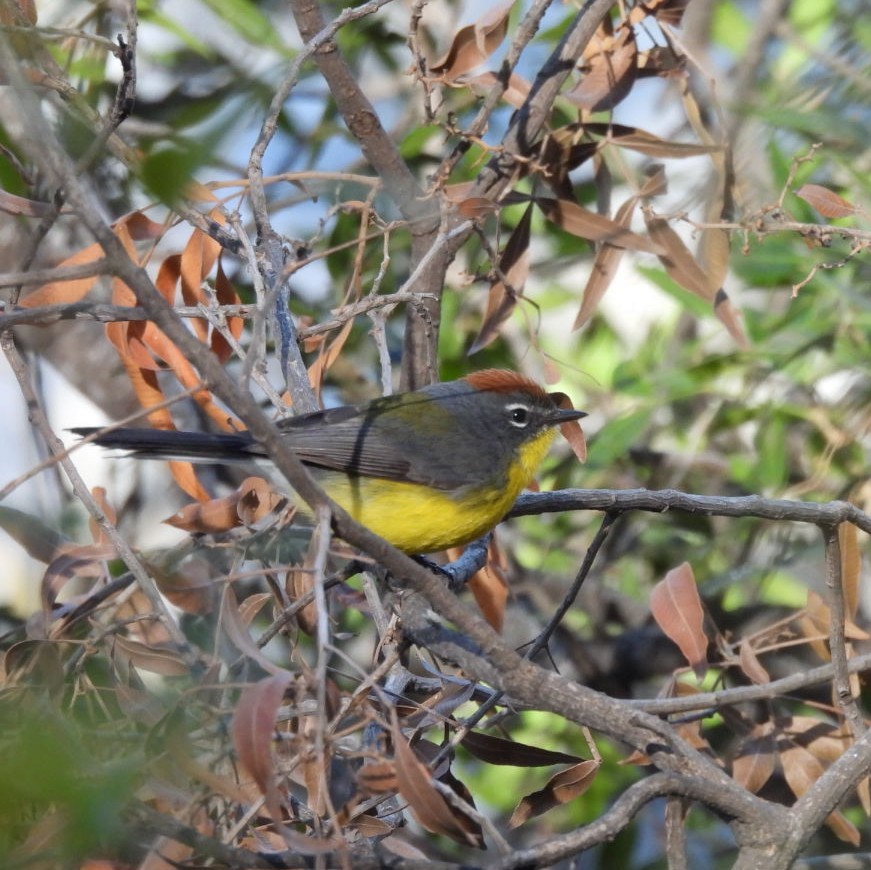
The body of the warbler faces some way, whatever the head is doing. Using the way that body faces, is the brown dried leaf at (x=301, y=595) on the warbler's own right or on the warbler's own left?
on the warbler's own right

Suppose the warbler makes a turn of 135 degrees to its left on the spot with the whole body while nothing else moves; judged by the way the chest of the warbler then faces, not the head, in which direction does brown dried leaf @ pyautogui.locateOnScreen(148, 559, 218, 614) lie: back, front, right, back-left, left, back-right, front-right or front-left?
left

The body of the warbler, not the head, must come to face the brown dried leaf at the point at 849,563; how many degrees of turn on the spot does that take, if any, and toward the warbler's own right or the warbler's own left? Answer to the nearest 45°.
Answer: approximately 45° to the warbler's own right

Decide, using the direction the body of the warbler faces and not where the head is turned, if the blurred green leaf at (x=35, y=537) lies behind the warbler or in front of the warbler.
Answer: behind

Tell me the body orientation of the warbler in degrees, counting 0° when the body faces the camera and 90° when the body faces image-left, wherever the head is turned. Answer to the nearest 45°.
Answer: approximately 270°

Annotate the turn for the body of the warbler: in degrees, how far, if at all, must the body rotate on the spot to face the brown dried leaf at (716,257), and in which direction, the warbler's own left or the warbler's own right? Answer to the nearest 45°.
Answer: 0° — it already faces it

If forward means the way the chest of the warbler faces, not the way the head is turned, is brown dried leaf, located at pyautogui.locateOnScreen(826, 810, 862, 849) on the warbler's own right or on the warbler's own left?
on the warbler's own right

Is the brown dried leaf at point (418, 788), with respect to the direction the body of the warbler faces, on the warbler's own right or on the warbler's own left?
on the warbler's own right

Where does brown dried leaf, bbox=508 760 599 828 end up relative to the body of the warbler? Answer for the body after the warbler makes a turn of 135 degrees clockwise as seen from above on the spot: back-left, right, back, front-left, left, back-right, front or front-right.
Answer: back-left
